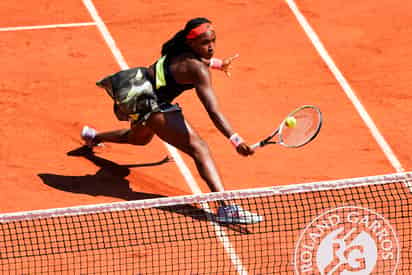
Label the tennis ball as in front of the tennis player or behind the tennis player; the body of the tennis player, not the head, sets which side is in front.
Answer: in front

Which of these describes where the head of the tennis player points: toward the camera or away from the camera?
toward the camera

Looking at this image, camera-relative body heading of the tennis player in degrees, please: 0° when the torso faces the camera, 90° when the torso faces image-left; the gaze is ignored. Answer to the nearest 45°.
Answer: approximately 270°
